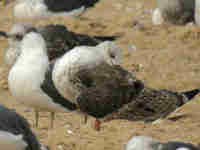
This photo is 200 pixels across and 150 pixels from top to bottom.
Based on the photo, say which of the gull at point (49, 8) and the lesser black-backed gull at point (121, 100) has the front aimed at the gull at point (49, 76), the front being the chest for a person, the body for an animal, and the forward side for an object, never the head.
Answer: the lesser black-backed gull

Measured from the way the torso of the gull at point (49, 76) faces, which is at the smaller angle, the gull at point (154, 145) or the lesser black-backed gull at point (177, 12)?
the gull

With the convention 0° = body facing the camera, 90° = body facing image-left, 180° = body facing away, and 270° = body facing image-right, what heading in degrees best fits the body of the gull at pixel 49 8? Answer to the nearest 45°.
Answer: approximately 90°

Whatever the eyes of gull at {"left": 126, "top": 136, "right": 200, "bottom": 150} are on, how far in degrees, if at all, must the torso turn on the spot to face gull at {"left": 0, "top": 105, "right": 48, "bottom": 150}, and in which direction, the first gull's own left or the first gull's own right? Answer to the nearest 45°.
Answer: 0° — it already faces it

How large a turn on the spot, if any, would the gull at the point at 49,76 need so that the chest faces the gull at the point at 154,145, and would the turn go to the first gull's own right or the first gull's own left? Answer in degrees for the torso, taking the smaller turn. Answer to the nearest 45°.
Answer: approximately 90° to the first gull's own left
